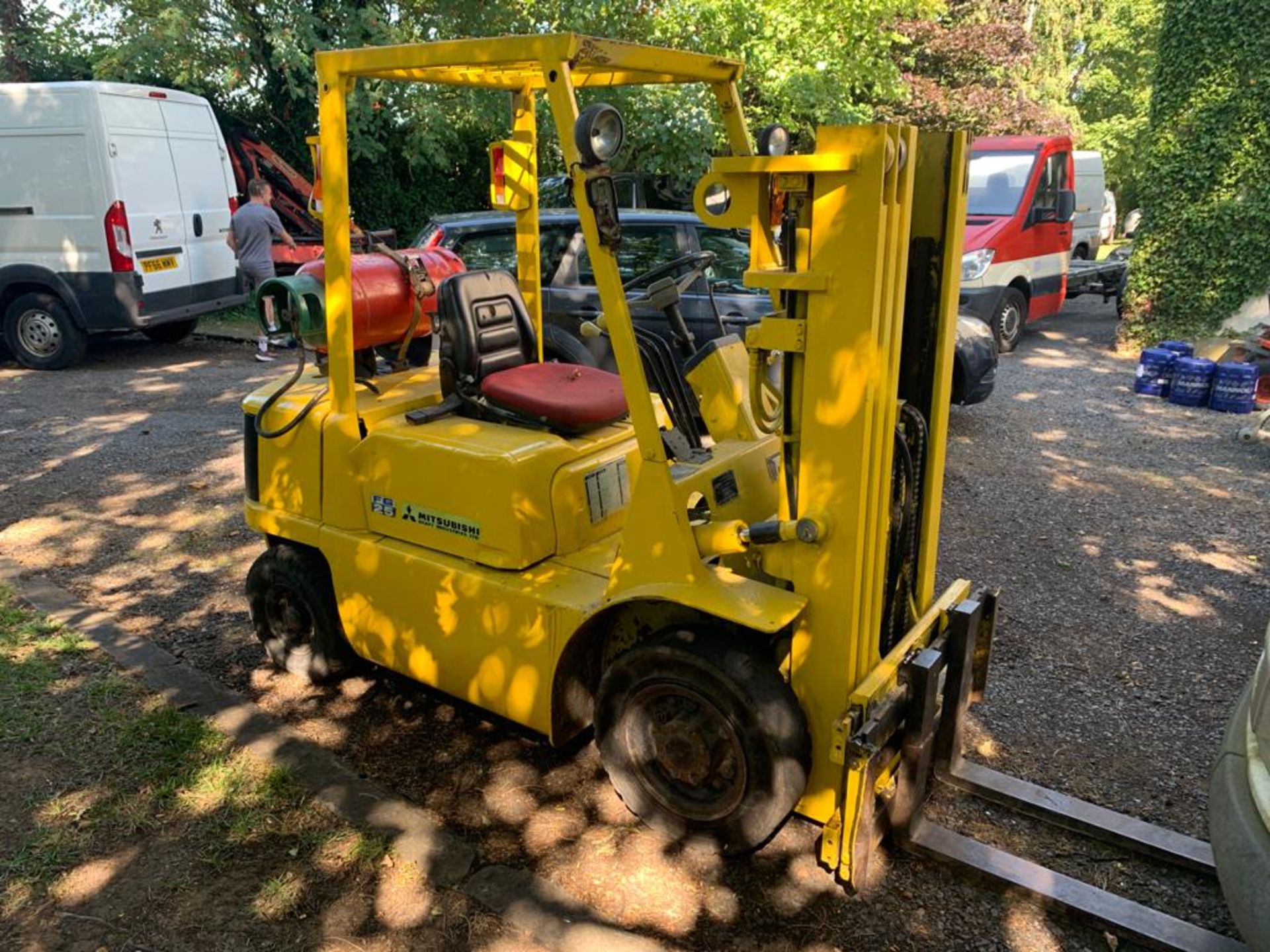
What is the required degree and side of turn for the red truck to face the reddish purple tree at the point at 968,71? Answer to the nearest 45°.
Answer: approximately 135° to its right

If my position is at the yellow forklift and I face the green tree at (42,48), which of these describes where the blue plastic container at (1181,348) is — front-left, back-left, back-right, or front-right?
front-right

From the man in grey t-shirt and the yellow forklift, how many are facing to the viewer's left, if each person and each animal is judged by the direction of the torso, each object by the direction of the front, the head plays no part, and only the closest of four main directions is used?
0

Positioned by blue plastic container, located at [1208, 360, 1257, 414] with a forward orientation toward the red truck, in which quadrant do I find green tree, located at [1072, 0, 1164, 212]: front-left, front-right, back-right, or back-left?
front-right

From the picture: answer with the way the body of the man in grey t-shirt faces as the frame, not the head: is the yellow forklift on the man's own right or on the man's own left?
on the man's own right

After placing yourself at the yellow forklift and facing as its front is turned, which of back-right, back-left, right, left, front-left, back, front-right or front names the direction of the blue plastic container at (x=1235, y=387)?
left

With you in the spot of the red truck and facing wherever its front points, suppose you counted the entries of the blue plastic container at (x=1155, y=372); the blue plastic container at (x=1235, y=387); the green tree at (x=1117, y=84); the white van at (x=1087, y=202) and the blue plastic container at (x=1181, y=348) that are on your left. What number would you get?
3

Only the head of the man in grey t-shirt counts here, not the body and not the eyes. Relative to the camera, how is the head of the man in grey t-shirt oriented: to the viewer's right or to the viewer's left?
to the viewer's right

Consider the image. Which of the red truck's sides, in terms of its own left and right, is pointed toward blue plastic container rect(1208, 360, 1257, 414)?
left

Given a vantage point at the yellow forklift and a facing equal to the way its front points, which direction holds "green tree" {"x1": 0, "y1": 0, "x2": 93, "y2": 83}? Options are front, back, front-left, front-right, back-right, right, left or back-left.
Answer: back

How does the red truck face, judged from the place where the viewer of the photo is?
facing the viewer and to the left of the viewer

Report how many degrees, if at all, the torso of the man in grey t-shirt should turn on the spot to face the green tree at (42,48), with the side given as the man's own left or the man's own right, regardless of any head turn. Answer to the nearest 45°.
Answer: approximately 90° to the man's own left

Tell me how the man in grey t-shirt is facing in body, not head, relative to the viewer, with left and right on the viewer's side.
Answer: facing away from the viewer and to the right of the viewer

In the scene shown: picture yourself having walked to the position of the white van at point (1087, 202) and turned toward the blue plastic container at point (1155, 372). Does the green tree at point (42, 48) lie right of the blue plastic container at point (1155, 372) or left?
right

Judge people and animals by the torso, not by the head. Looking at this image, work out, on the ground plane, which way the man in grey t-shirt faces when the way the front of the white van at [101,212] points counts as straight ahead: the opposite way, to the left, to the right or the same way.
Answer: to the right

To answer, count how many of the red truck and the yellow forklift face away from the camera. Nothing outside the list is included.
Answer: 0

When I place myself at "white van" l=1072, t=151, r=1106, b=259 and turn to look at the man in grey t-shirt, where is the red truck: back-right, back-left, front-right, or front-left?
front-left

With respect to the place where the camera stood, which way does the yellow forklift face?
facing the viewer and to the right of the viewer

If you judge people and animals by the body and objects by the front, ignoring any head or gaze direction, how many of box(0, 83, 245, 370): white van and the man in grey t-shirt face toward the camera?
0
